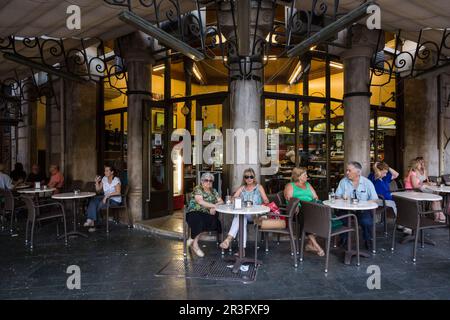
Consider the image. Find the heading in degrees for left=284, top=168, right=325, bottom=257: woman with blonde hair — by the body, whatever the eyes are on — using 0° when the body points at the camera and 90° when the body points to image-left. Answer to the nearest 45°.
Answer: approximately 315°
